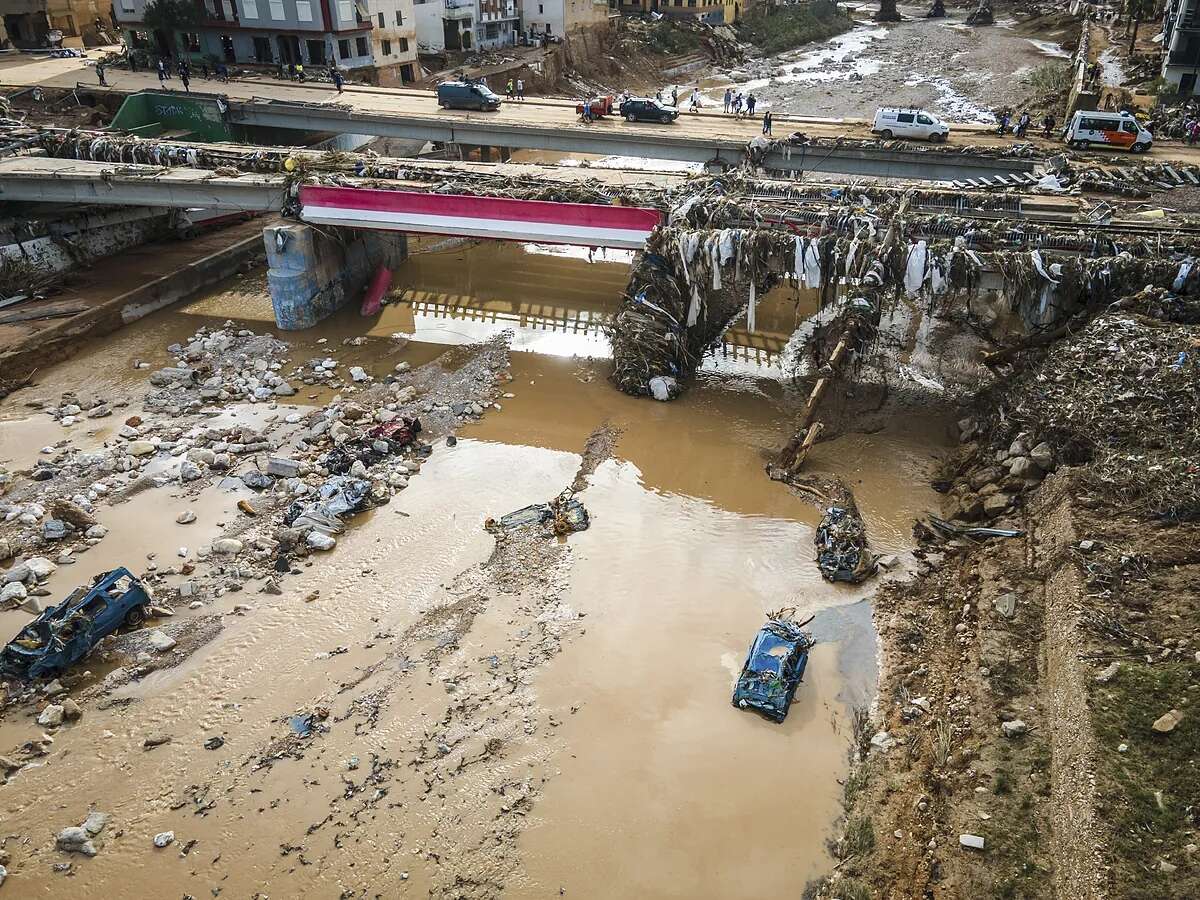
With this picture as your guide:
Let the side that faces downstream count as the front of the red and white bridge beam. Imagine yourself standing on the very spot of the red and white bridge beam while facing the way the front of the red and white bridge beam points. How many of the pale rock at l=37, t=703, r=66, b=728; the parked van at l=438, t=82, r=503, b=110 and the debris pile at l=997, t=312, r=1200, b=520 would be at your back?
1

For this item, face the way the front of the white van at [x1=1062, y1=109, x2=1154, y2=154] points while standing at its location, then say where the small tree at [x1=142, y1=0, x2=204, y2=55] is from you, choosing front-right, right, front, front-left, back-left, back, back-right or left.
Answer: back

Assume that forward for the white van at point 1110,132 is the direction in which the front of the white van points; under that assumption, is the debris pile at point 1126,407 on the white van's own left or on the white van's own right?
on the white van's own right

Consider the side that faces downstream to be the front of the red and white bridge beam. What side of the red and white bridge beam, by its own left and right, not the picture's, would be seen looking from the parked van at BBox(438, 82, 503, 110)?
back

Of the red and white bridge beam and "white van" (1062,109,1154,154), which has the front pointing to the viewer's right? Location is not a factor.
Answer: the white van

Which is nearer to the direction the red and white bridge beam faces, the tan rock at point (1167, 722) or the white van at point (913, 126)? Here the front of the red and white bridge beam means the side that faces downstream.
the tan rock

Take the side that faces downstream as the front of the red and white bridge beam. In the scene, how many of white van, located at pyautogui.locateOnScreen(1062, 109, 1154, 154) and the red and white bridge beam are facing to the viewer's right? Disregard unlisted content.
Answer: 1

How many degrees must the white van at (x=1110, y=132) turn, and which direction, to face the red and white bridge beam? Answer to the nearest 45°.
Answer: approximately 135° to its right

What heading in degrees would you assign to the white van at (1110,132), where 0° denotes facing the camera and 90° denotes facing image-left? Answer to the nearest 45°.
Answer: approximately 270°

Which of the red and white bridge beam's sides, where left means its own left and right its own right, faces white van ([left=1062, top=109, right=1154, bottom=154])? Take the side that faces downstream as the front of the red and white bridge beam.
left

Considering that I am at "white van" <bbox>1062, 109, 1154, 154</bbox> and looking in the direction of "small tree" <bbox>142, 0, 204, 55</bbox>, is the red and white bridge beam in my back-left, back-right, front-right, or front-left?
front-left

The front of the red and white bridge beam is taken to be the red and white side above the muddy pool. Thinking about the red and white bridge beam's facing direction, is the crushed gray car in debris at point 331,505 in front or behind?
in front

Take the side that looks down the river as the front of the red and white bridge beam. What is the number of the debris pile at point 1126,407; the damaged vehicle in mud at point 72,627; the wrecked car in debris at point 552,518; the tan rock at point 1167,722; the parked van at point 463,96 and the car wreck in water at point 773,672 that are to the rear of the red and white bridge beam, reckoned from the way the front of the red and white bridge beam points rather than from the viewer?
1

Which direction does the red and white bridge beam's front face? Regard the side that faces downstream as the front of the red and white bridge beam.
toward the camera
